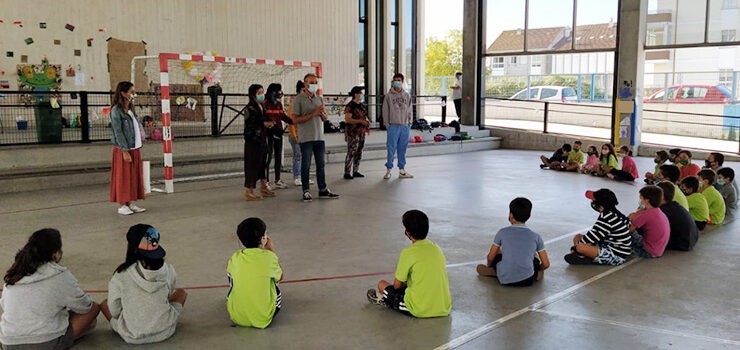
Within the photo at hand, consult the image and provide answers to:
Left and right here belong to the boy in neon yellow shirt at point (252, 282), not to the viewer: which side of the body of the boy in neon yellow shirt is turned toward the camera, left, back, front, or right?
back

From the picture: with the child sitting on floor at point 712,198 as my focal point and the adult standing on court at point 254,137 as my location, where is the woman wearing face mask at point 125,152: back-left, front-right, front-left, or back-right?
back-right

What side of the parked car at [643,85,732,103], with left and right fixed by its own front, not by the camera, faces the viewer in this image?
left

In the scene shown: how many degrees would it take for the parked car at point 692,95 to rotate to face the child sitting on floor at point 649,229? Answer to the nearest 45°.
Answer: approximately 90° to its left

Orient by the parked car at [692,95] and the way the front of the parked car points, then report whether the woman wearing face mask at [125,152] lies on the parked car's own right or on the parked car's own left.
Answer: on the parked car's own left

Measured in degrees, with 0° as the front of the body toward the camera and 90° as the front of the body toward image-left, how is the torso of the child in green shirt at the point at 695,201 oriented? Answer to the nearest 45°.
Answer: approximately 90°

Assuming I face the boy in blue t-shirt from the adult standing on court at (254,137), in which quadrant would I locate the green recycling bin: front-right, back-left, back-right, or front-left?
back-right

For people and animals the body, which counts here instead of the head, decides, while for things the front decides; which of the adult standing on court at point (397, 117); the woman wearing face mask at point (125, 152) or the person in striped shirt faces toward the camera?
the adult standing on court

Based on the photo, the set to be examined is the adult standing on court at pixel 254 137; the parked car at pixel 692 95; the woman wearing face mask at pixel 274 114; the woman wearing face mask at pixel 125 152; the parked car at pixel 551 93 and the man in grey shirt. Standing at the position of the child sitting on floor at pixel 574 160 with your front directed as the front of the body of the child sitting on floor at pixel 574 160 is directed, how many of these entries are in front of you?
4

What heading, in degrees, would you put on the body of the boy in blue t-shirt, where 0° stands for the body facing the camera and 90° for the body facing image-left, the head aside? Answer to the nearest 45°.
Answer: approximately 180°

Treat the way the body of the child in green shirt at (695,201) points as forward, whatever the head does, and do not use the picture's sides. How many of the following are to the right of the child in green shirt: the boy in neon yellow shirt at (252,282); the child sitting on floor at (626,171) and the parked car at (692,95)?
2

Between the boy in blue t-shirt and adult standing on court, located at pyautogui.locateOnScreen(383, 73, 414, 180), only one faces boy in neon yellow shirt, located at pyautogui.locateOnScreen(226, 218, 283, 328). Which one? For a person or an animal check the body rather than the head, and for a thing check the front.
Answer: the adult standing on court

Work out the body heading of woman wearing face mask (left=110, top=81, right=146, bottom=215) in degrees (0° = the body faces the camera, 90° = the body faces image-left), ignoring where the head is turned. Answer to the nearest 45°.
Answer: approximately 270°

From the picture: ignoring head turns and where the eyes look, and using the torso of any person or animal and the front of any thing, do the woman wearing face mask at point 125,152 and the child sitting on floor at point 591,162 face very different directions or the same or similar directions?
very different directions

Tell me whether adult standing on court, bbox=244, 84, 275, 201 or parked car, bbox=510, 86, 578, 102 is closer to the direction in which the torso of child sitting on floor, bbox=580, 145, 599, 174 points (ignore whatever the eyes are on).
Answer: the adult standing on court

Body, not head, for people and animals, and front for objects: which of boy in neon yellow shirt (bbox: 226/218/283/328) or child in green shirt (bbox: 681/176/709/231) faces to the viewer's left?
the child in green shirt

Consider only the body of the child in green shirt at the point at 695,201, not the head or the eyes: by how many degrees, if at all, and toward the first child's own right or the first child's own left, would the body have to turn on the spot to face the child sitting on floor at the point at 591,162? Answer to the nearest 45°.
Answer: approximately 90° to the first child's own right

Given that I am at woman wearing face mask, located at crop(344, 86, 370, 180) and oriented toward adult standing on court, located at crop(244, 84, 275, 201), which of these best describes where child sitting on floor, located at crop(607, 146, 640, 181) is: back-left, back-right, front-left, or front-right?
back-left

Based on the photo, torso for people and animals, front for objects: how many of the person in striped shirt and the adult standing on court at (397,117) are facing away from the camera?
0
